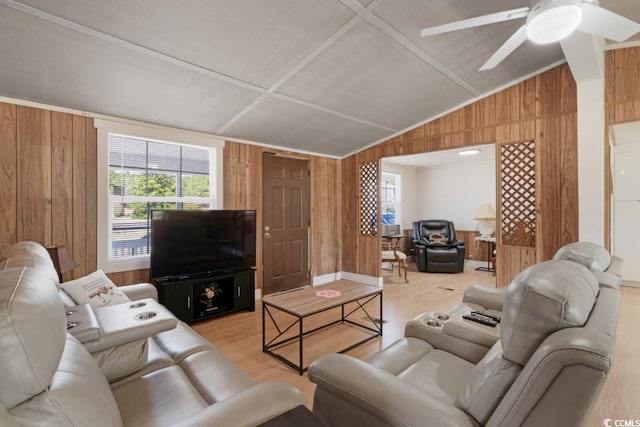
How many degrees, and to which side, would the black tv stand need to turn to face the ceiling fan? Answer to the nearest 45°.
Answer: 0° — it already faces it

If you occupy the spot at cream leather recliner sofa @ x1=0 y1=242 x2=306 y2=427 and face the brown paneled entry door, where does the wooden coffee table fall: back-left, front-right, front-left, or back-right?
front-right

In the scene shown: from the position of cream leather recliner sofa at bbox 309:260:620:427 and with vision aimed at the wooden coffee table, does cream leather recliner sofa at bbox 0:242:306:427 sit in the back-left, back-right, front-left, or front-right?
front-left

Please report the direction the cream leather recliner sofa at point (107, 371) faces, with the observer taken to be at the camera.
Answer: facing away from the viewer and to the right of the viewer

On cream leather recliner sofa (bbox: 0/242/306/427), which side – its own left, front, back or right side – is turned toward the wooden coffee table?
front

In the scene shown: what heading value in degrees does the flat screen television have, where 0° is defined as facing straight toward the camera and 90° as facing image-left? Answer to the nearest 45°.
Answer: approximately 315°

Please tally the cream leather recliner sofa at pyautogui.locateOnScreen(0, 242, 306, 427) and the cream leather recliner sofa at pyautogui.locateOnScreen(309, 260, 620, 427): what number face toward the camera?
0

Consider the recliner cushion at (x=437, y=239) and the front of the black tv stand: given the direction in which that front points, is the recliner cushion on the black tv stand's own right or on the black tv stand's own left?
on the black tv stand's own left

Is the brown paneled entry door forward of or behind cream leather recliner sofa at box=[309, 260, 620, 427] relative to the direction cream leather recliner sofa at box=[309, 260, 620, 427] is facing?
forward

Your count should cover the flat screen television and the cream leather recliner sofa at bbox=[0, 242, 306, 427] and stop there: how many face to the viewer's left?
0

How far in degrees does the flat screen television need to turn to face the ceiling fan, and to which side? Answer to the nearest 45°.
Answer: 0° — it already faces it

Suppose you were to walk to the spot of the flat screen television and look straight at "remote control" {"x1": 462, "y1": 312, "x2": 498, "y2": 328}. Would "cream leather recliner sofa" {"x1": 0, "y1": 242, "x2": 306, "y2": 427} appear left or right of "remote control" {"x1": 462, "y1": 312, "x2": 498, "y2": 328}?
right

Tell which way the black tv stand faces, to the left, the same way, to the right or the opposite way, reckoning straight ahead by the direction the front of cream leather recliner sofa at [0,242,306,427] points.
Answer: to the right

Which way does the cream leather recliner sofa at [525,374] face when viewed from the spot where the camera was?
facing away from the viewer and to the left of the viewer

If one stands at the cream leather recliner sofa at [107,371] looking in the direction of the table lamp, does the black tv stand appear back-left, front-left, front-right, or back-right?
front-left

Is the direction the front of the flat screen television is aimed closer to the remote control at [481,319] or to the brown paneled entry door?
the remote control

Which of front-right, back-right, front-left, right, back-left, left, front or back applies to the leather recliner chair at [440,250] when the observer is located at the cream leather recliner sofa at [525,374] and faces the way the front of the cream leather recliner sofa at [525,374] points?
front-right

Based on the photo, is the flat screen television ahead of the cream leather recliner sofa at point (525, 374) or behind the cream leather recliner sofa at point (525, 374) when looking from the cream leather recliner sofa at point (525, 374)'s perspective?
ahead

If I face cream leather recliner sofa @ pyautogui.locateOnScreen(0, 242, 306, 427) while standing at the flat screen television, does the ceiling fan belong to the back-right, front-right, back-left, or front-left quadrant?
front-left
